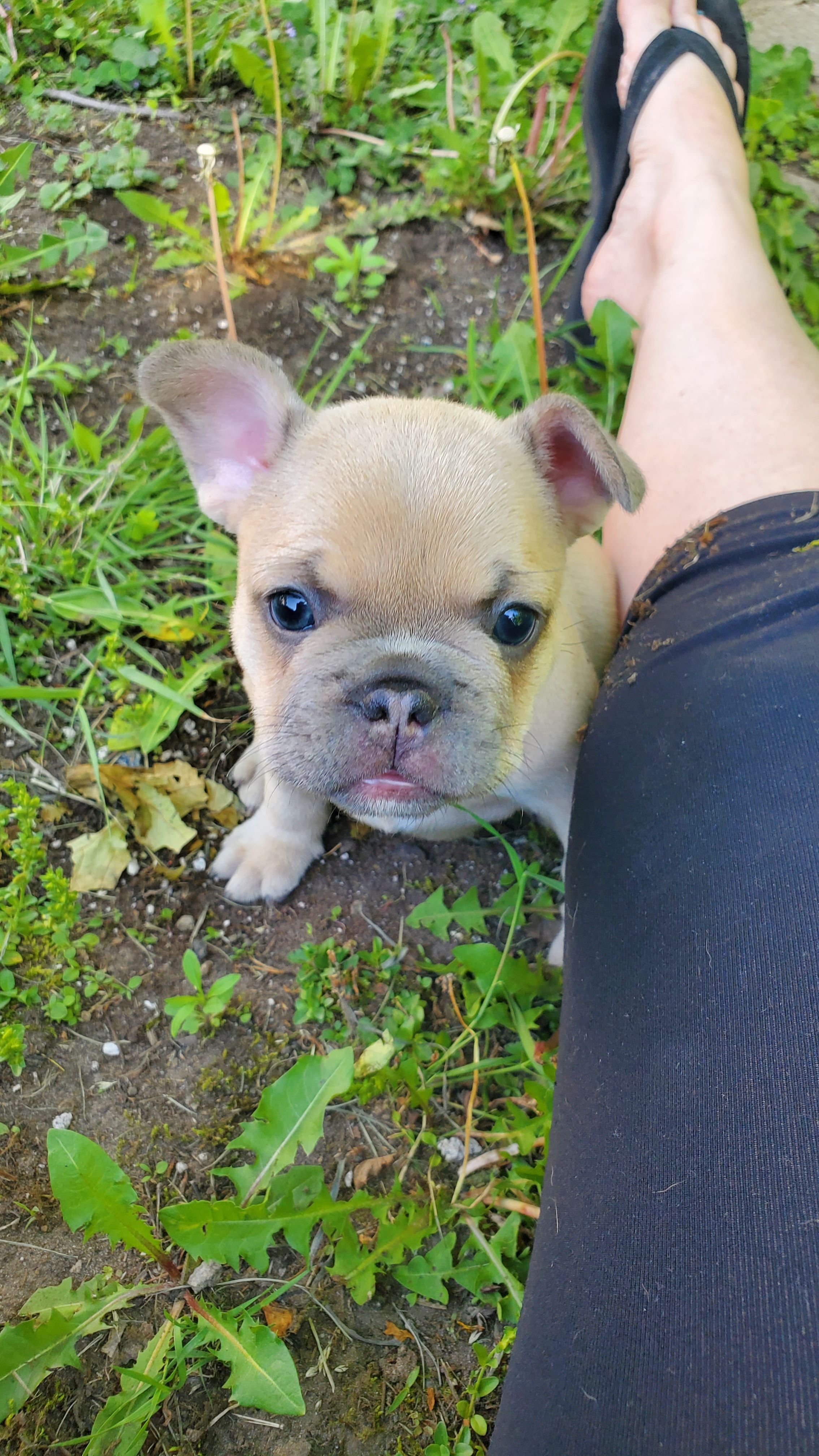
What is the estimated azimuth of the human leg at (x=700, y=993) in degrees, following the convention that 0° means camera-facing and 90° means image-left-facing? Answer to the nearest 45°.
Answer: approximately 180°

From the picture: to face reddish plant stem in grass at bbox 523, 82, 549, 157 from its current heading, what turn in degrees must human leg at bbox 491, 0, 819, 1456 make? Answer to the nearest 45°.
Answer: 0° — it already faces it

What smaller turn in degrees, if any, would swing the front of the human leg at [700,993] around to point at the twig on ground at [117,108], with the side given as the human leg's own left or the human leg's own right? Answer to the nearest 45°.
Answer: approximately 45° to the human leg's own left

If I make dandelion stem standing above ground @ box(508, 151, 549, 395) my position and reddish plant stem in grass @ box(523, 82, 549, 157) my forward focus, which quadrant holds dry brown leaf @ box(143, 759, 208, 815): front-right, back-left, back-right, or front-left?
back-left

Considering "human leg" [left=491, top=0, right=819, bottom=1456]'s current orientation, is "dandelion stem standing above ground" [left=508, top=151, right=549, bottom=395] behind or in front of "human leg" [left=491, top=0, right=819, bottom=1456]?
in front

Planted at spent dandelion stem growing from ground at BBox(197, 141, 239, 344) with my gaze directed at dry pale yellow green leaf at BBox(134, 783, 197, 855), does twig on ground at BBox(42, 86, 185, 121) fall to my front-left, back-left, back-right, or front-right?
back-right
